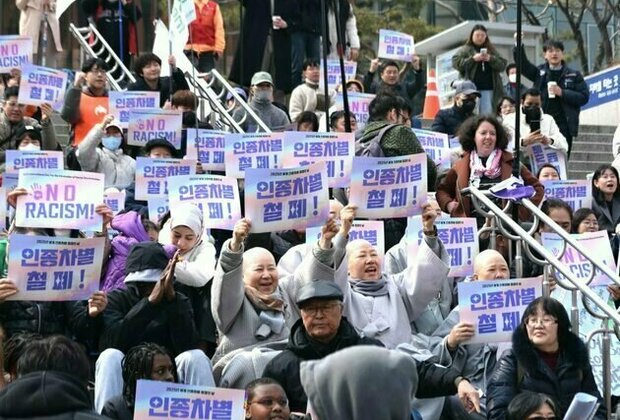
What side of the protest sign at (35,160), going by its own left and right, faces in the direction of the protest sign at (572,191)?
left

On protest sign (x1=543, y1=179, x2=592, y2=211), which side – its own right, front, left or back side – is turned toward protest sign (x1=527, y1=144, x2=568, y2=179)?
back

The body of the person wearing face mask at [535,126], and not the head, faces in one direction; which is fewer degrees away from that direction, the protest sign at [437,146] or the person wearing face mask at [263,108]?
the protest sign

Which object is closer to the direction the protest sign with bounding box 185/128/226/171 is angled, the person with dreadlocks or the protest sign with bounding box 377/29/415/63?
the person with dreadlocks

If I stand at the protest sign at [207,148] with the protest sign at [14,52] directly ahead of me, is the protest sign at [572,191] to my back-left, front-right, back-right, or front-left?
back-right

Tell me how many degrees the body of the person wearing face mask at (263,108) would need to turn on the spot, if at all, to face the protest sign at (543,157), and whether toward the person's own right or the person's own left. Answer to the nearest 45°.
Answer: approximately 90° to the person's own left

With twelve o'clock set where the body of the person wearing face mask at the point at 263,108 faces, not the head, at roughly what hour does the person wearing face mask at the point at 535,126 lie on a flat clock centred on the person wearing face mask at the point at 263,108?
the person wearing face mask at the point at 535,126 is roughly at 9 o'clock from the person wearing face mask at the point at 263,108.
